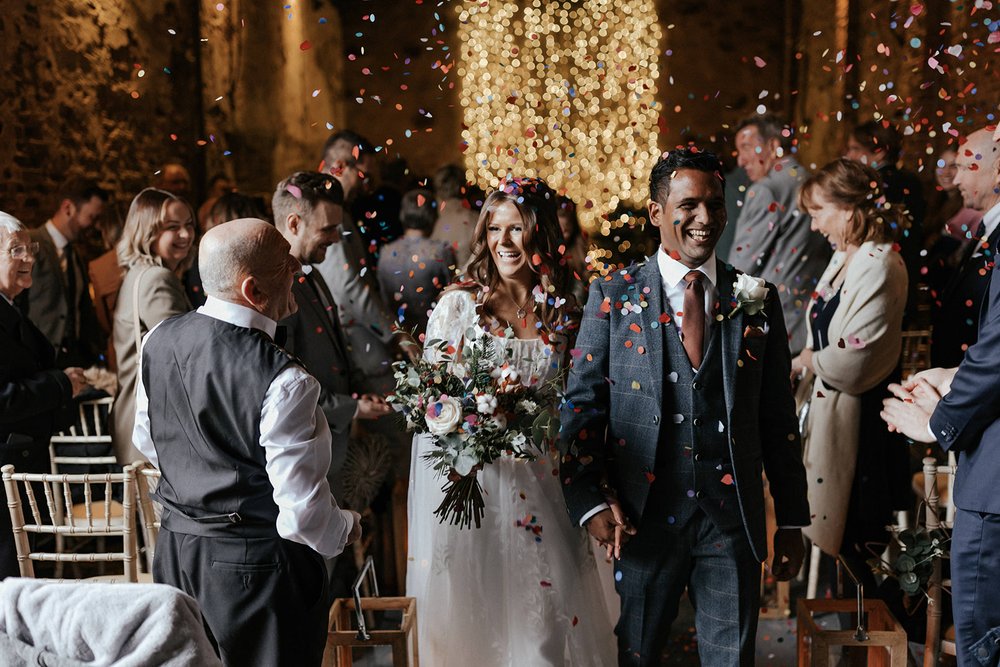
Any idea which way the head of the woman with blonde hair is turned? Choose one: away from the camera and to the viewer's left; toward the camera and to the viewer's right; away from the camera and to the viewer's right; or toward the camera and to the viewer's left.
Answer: toward the camera and to the viewer's right

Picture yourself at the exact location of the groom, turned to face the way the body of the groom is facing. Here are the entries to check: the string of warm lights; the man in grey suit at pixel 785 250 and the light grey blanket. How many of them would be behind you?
2

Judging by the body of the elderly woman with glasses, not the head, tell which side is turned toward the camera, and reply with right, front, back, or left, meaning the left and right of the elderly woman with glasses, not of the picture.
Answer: right

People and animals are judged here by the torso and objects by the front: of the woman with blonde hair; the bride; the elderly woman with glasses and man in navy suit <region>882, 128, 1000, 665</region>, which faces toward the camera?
the bride

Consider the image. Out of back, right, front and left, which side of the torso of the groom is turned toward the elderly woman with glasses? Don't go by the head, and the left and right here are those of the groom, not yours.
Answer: right

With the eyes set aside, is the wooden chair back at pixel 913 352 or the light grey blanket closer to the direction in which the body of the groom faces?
the light grey blanket

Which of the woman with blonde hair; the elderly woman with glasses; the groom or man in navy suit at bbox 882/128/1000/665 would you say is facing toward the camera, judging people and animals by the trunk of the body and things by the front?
the groom

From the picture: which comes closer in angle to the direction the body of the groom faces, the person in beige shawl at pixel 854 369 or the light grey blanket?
the light grey blanket

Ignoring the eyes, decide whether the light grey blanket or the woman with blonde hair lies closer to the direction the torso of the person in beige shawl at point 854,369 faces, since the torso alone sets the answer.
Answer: the woman with blonde hair

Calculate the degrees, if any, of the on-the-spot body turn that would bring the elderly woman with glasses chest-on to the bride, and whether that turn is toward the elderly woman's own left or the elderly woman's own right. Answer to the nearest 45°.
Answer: approximately 45° to the elderly woman's own right

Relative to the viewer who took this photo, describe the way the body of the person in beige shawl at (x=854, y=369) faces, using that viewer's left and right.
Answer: facing to the left of the viewer

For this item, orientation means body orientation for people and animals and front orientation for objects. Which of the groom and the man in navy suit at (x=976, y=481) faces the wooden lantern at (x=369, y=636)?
the man in navy suit

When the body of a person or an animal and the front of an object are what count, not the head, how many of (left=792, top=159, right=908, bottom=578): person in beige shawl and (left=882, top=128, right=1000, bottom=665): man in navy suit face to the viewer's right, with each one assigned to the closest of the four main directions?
0
